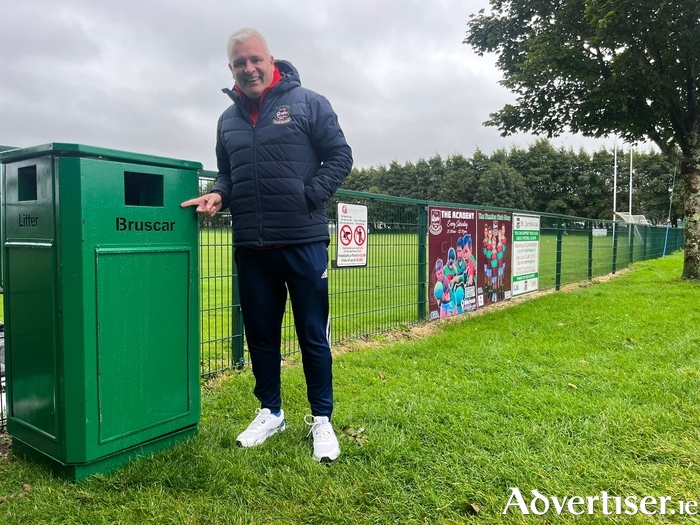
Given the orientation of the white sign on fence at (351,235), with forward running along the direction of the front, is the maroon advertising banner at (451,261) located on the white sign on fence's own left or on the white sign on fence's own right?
on the white sign on fence's own left

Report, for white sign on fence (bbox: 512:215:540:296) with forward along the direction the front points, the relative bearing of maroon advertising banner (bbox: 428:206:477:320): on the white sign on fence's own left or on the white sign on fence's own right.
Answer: on the white sign on fence's own right

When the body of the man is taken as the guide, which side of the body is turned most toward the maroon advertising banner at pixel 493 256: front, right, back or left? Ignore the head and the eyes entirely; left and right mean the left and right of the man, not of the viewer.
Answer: back

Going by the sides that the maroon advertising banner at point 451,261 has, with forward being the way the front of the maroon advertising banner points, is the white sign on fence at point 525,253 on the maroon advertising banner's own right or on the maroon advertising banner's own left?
on the maroon advertising banner's own left

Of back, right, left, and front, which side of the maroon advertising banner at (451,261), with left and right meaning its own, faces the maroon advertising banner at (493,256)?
left

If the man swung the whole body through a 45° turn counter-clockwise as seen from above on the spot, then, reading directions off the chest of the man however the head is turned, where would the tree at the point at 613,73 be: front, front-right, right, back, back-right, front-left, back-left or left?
back-left

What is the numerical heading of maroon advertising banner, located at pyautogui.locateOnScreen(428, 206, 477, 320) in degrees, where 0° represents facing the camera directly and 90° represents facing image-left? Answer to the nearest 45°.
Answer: approximately 315°

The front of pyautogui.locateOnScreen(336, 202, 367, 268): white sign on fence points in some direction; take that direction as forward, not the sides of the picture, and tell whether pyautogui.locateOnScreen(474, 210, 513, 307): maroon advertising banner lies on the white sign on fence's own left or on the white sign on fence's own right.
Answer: on the white sign on fence's own left
